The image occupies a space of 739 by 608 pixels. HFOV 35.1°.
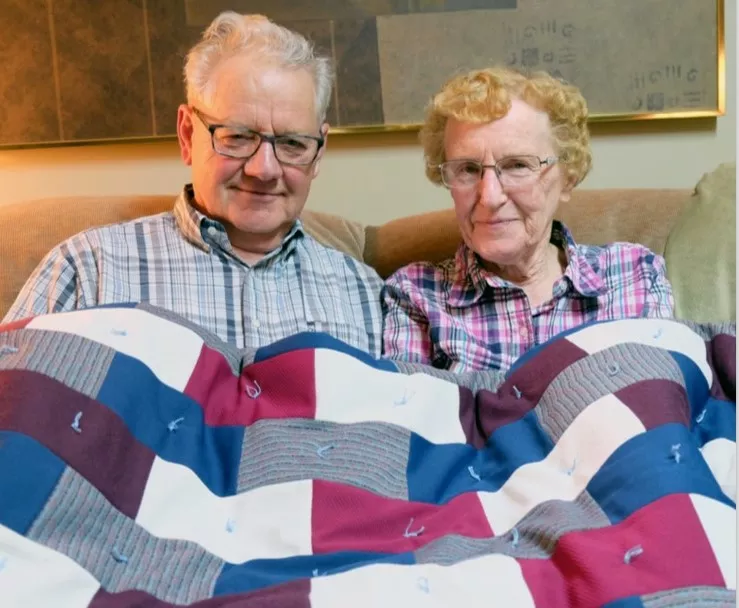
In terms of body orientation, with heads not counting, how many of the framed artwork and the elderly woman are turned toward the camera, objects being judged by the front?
2

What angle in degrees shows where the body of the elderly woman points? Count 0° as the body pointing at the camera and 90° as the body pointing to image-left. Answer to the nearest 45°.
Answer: approximately 0°

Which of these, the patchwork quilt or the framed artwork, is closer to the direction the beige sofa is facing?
the patchwork quilt

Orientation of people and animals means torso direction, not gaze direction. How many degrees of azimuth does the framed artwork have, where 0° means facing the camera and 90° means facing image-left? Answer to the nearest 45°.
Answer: approximately 0°

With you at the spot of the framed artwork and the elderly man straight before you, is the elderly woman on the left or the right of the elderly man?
left

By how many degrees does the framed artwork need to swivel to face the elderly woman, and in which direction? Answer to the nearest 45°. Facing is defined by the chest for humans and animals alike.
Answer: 0° — it already faces them
